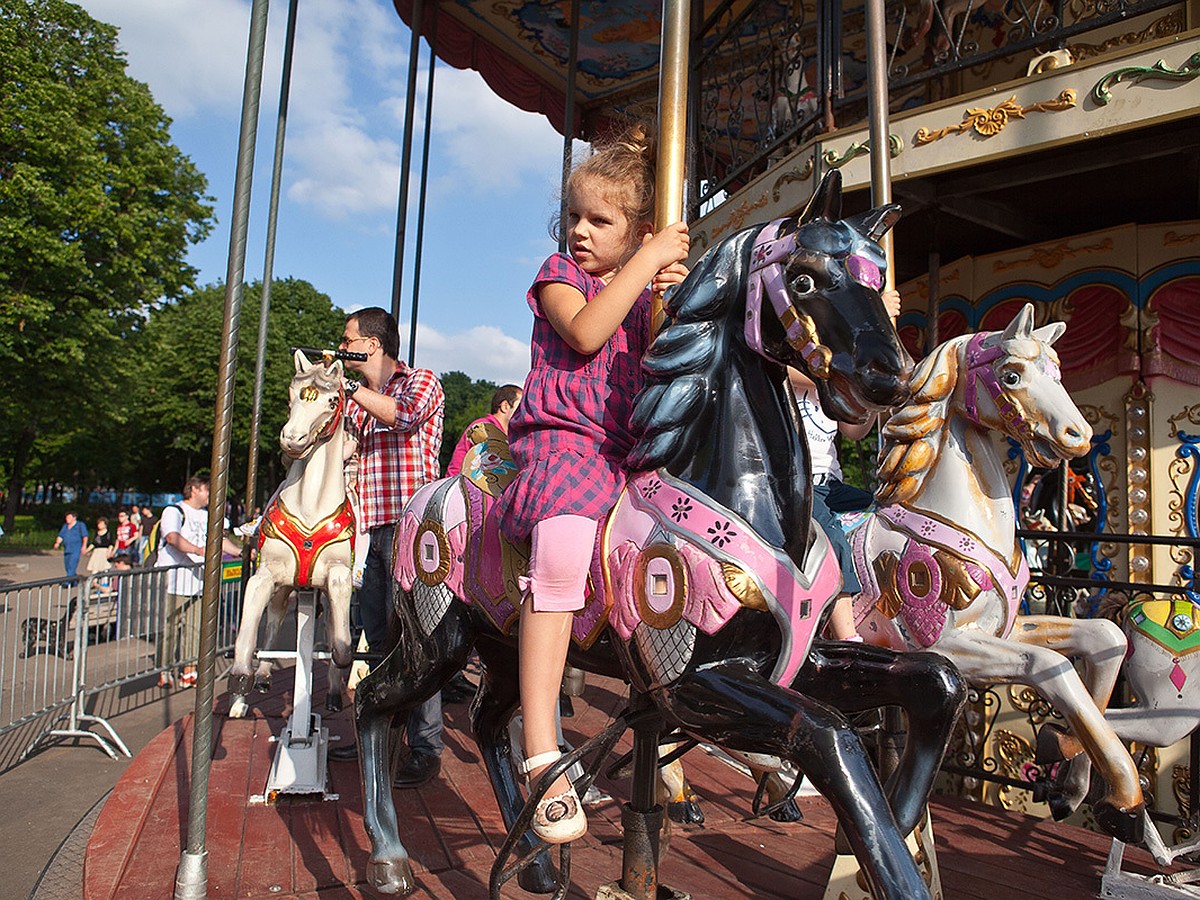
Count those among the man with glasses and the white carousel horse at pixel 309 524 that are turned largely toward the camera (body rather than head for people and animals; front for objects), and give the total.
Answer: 1

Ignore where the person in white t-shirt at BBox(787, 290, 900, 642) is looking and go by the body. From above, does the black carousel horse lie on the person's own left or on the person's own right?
on the person's own right

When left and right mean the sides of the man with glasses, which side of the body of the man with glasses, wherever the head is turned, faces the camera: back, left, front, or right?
left

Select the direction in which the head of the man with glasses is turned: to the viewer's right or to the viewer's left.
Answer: to the viewer's left

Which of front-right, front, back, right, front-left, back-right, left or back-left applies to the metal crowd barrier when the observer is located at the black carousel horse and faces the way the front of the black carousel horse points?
back

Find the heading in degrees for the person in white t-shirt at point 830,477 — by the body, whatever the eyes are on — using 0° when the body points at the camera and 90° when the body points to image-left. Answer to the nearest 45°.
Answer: approximately 315°

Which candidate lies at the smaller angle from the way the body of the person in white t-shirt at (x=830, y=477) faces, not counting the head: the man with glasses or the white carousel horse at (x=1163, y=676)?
the white carousel horse

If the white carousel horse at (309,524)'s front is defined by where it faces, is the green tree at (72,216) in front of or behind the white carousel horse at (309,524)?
behind

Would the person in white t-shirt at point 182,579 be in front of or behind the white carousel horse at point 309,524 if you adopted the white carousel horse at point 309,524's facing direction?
behind

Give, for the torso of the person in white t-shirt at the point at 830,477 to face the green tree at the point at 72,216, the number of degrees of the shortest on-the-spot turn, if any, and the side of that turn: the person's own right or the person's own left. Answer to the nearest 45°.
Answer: approximately 180°

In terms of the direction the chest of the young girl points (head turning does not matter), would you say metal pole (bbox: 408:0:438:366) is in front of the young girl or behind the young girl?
behind
